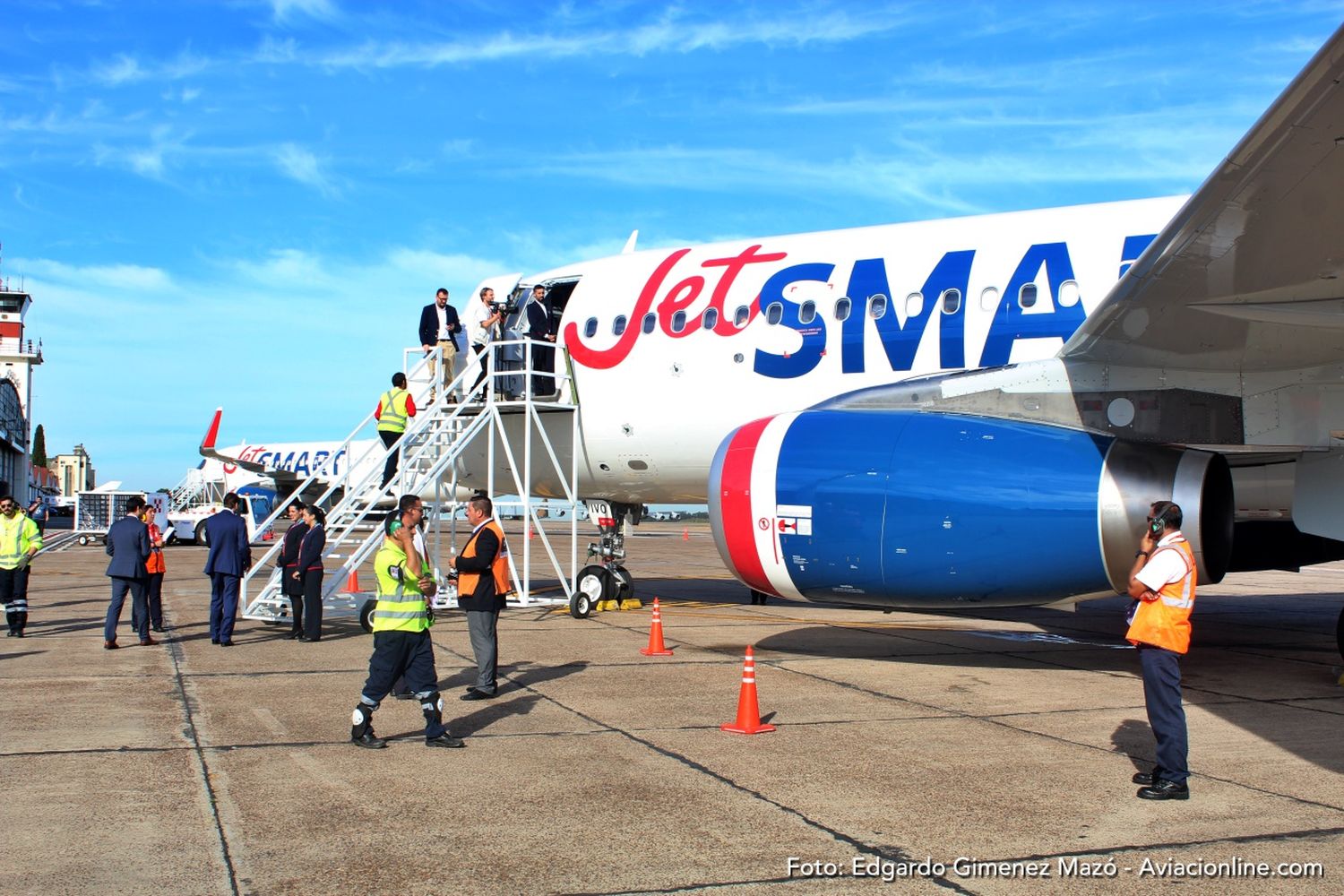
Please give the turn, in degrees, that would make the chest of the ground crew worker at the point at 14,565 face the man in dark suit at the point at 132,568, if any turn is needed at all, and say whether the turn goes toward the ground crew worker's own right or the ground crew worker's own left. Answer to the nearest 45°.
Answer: approximately 45° to the ground crew worker's own left

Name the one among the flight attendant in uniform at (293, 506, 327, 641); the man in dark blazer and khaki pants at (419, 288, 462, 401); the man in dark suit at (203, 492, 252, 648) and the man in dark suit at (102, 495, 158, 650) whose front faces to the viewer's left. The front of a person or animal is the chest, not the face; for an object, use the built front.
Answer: the flight attendant in uniform

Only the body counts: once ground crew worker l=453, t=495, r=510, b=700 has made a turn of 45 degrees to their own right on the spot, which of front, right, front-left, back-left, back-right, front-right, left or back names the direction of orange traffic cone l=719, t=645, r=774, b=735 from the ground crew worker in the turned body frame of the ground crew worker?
back

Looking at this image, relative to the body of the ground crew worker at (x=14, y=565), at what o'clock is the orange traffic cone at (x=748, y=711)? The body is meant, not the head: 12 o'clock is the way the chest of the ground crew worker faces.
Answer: The orange traffic cone is roughly at 11 o'clock from the ground crew worker.

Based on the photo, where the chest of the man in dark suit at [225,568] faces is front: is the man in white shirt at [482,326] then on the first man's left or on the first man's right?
on the first man's right

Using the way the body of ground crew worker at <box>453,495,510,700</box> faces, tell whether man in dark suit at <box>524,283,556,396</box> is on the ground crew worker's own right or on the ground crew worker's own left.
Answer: on the ground crew worker's own right

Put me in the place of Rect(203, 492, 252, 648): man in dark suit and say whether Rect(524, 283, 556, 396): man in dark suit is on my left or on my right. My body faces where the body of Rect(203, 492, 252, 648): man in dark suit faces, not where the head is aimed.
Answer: on my right

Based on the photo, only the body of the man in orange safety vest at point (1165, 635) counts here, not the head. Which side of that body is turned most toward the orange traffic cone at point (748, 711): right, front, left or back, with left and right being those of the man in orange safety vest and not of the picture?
front

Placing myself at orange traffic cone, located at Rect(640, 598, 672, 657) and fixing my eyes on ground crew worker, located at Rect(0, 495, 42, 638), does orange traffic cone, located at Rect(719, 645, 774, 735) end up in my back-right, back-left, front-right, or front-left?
back-left

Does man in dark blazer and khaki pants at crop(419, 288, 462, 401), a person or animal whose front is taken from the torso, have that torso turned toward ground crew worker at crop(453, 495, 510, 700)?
yes

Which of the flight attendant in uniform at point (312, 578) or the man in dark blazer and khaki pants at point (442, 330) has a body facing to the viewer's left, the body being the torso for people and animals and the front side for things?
the flight attendant in uniform

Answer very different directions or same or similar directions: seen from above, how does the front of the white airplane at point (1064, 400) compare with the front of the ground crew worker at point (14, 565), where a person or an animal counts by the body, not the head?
very different directions

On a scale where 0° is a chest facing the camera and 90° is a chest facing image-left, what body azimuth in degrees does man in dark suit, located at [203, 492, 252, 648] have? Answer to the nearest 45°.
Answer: approximately 180°

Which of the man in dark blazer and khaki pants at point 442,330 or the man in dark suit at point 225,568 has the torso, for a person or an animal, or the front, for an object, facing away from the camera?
the man in dark suit at point 225,568

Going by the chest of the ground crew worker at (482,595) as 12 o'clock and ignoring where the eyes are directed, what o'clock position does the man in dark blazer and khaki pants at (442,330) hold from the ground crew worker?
The man in dark blazer and khaki pants is roughly at 3 o'clock from the ground crew worker.

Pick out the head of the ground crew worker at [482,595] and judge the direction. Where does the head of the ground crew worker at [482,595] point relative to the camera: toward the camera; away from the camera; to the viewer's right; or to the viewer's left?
to the viewer's left
